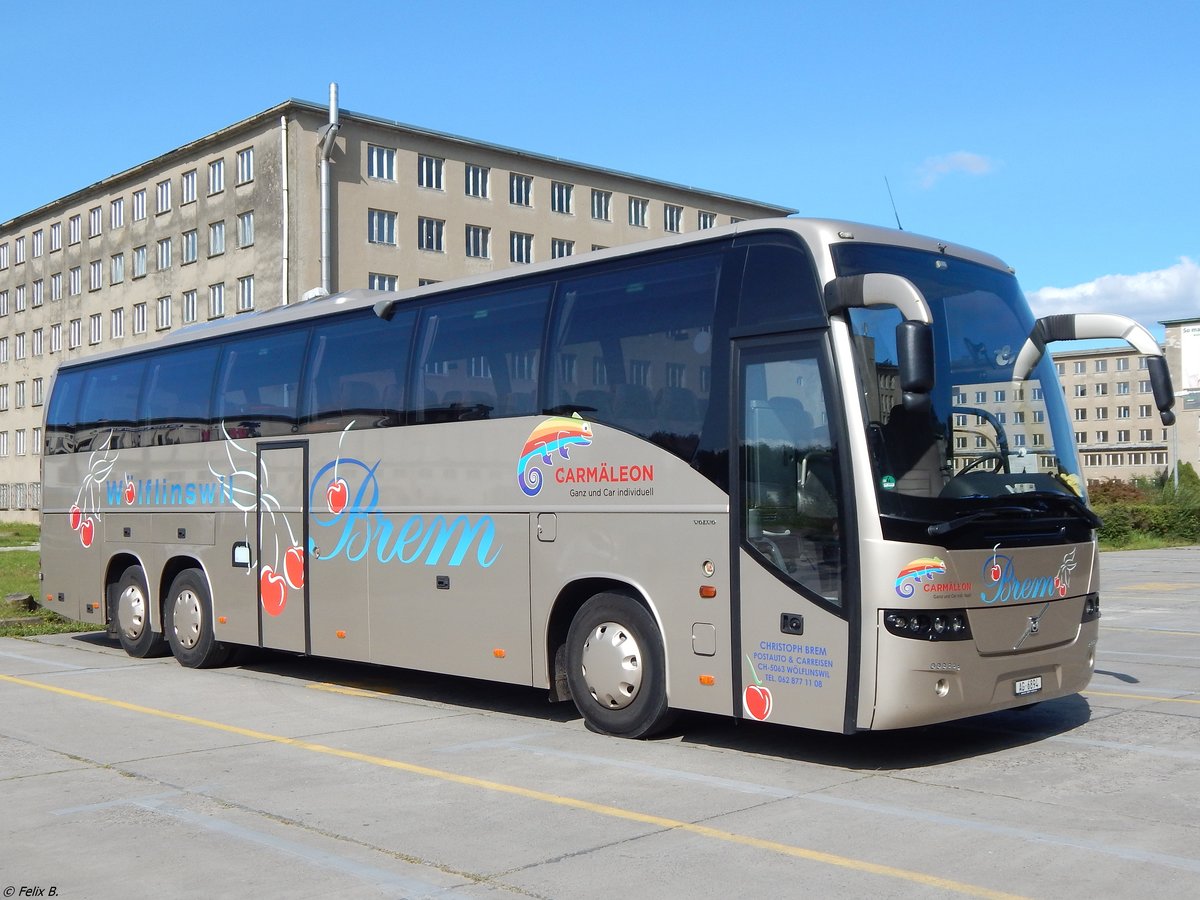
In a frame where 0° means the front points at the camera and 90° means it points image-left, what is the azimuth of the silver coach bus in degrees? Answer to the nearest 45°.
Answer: approximately 315°
